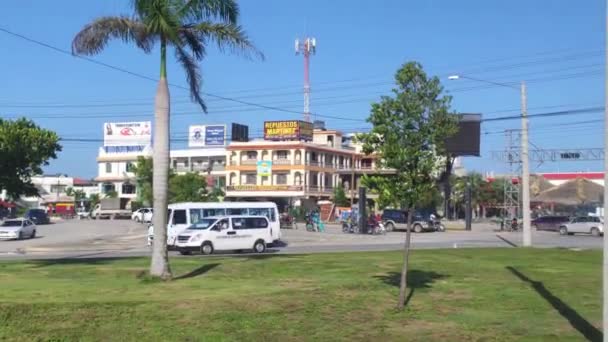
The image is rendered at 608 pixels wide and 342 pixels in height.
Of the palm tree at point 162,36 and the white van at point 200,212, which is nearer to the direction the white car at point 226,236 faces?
the palm tree

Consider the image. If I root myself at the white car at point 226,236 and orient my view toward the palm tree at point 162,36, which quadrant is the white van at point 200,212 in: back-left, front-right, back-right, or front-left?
back-right

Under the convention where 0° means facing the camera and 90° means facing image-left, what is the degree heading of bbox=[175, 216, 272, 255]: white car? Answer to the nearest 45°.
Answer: approximately 45°

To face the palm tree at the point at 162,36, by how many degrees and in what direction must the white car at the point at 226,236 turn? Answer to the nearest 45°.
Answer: approximately 45° to its left

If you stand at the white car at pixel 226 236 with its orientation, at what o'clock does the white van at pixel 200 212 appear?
The white van is roughly at 4 o'clock from the white car.

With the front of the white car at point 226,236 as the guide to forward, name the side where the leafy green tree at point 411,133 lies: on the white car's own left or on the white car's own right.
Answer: on the white car's own left
